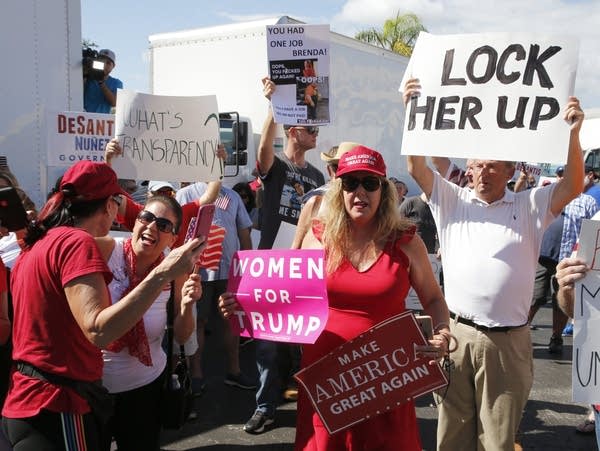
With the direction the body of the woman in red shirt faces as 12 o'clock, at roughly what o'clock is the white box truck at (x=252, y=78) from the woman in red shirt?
The white box truck is roughly at 11 o'clock from the woman in red shirt.

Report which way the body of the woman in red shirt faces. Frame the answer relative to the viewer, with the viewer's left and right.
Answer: facing away from the viewer and to the right of the viewer

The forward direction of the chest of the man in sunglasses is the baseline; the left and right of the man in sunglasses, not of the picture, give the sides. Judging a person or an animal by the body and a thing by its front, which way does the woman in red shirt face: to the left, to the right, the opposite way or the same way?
to the left

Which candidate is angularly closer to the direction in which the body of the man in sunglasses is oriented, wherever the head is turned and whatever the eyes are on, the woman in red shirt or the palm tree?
the woman in red shirt

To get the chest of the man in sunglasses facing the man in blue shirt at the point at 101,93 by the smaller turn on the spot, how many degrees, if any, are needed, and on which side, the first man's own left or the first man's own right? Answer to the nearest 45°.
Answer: approximately 180°

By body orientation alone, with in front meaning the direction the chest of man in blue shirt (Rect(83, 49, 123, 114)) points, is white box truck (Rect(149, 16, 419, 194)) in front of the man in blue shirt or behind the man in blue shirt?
behind

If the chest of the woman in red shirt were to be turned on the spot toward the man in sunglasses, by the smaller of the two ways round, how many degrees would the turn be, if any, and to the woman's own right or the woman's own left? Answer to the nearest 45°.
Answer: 0° — they already face them

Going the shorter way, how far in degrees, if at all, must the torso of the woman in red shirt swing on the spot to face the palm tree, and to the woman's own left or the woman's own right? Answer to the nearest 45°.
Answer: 0° — they already face it

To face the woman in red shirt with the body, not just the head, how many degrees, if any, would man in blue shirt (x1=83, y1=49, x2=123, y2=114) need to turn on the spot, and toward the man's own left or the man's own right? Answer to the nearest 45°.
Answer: approximately 45° to the man's own left

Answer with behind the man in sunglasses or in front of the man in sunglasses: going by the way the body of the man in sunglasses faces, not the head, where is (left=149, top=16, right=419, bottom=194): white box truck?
behind

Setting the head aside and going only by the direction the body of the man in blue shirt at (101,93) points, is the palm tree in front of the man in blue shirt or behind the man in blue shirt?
behind

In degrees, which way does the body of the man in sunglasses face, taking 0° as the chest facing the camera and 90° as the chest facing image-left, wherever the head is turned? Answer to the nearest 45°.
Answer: approximately 315°

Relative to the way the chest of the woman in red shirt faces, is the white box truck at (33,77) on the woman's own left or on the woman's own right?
on the woman's own left
